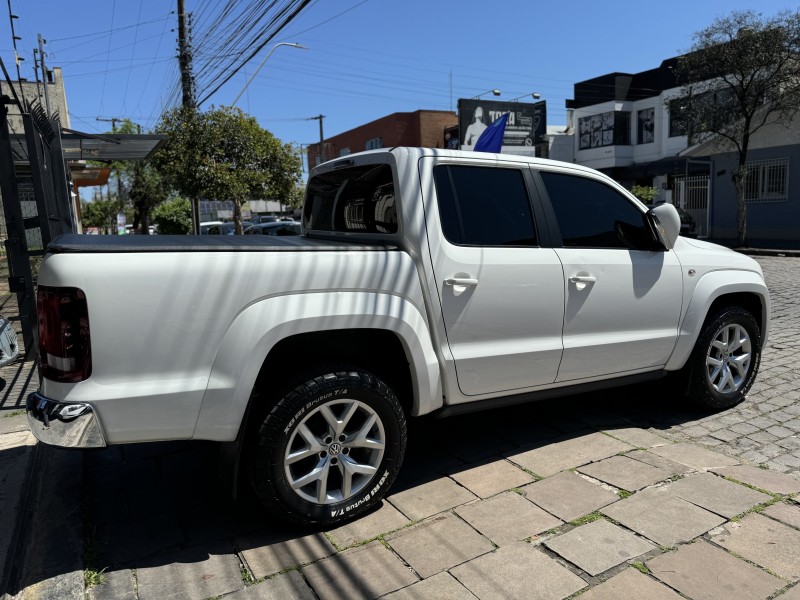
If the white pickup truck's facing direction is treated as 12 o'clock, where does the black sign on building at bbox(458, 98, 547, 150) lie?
The black sign on building is roughly at 11 o'clock from the white pickup truck.

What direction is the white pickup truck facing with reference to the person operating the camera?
facing away from the viewer and to the right of the viewer

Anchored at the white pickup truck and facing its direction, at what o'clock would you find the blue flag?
The blue flag is roughly at 11 o'clock from the white pickup truck.

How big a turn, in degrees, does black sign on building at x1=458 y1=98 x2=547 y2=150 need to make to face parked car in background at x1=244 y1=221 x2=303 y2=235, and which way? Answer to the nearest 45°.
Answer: approximately 45° to its right

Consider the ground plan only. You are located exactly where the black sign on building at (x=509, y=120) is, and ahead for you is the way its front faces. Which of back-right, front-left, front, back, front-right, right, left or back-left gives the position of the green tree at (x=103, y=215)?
right

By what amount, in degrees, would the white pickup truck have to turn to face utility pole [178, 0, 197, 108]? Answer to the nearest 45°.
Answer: approximately 45° to its left

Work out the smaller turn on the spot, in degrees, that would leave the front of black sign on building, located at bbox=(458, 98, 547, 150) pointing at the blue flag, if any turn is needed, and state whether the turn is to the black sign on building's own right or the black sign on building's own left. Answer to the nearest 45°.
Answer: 0° — it already faces it

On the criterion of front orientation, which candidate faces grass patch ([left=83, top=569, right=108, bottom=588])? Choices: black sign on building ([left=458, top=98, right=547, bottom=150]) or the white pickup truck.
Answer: the black sign on building

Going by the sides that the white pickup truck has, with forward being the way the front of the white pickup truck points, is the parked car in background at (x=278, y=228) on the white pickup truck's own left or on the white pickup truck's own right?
on the white pickup truck's own left

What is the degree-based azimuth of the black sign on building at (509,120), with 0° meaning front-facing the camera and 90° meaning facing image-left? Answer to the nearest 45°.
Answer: approximately 0°
